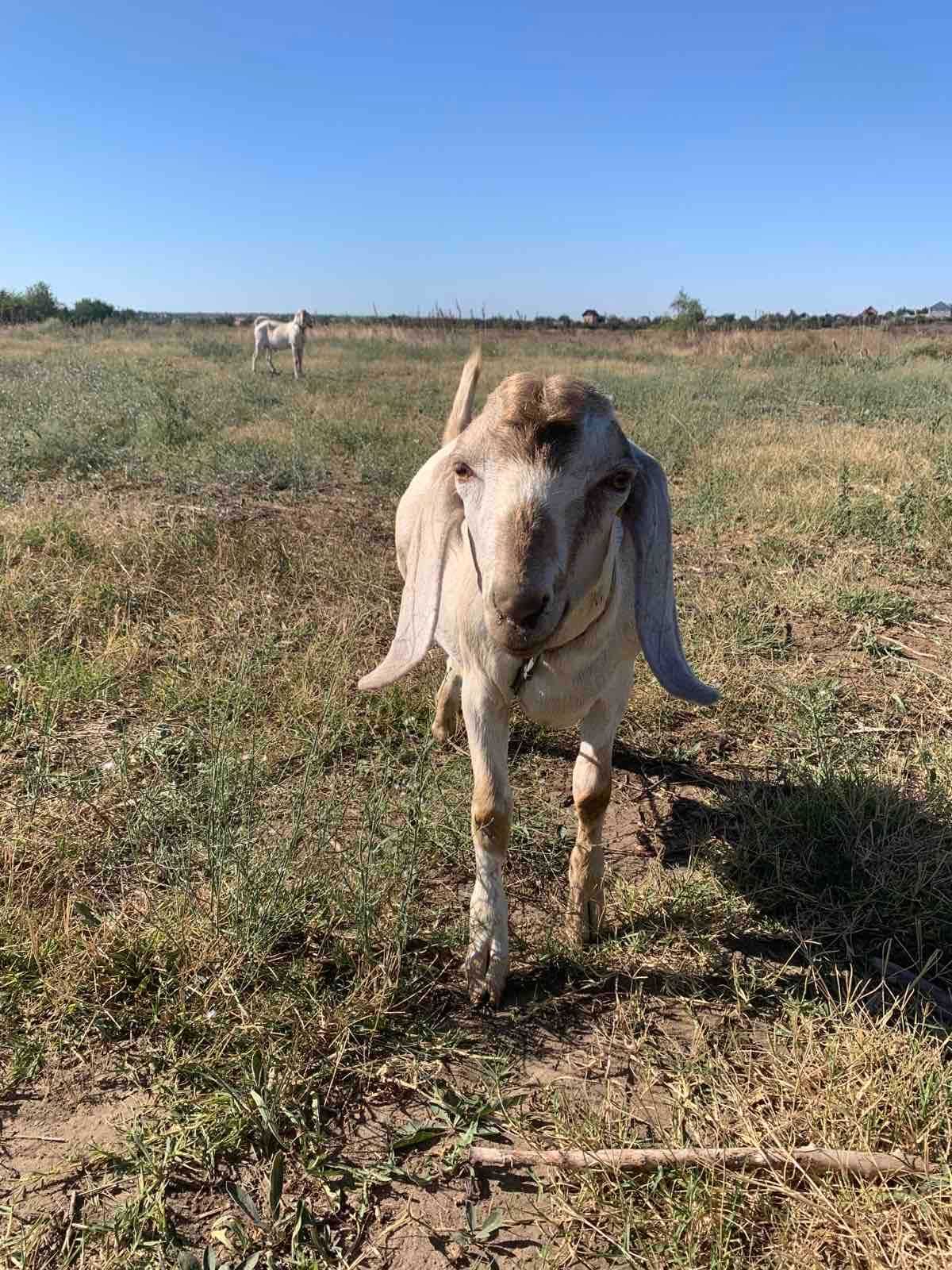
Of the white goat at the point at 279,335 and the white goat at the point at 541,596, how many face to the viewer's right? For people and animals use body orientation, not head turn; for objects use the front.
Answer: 1

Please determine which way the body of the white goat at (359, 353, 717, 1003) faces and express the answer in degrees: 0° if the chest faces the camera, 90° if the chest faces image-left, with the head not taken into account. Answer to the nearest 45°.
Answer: approximately 0°

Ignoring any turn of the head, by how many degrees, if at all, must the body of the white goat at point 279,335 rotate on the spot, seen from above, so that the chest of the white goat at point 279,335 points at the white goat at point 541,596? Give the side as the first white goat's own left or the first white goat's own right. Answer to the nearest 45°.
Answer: approximately 90° to the first white goat's own right

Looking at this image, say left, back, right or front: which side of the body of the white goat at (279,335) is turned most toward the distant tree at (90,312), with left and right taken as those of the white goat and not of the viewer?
left

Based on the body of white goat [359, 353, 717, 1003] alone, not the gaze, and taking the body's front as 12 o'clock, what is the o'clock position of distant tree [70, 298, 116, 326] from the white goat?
The distant tree is roughly at 5 o'clock from the white goat.

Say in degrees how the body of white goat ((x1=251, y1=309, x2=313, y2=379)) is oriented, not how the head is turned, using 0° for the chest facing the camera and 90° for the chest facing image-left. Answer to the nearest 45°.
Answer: approximately 270°

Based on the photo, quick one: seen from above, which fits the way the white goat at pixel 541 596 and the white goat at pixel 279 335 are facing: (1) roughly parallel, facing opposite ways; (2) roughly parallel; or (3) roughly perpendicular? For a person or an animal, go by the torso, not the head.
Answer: roughly perpendicular

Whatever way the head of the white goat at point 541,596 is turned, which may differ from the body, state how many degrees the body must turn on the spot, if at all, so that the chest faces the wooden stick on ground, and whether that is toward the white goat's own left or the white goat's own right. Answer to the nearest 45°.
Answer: approximately 45° to the white goat's own left

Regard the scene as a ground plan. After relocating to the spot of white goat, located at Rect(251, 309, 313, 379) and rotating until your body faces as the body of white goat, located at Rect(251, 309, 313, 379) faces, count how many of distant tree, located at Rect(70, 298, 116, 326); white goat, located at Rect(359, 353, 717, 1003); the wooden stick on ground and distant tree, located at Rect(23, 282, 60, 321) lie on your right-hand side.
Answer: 2

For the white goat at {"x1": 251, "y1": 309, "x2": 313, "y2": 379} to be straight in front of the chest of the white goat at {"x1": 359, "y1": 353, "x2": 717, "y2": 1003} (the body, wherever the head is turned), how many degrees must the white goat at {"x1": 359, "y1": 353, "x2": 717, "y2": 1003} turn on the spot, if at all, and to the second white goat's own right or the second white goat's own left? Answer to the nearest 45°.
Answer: approximately 180°
